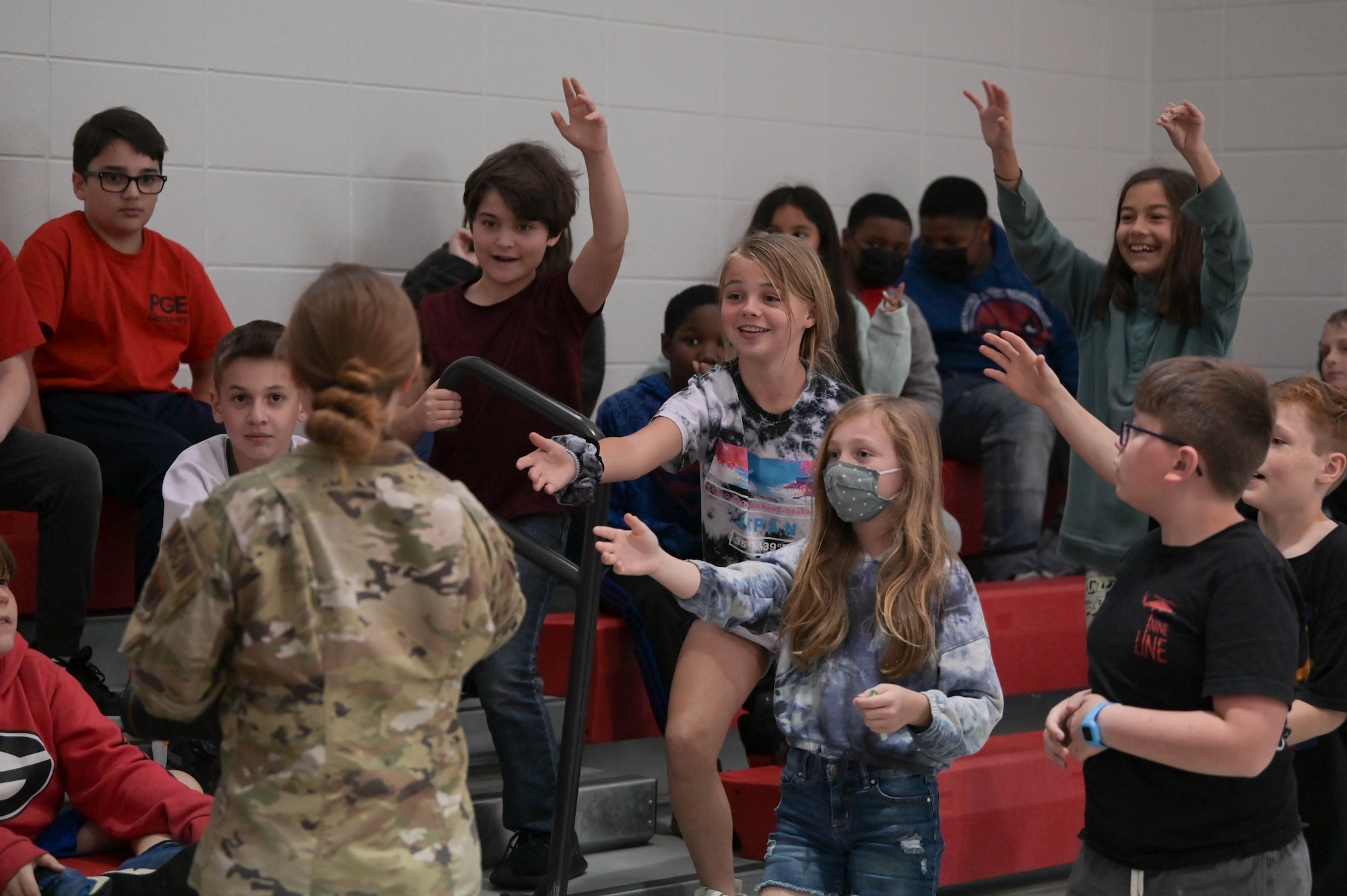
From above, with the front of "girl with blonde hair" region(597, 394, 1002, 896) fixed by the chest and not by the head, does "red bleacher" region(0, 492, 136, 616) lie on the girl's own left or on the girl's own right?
on the girl's own right

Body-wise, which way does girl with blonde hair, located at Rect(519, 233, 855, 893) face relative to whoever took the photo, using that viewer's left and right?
facing the viewer and to the left of the viewer

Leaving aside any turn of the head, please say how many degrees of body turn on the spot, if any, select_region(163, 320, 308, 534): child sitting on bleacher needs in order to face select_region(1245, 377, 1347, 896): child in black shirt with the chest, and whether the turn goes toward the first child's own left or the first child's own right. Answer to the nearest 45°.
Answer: approximately 90° to the first child's own left

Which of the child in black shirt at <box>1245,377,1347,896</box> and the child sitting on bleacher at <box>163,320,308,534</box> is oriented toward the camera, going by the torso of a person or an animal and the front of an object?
the child sitting on bleacher at <box>163,320,308,534</box>

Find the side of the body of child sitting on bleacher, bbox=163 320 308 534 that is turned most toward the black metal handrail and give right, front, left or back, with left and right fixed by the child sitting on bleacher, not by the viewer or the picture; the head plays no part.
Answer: left

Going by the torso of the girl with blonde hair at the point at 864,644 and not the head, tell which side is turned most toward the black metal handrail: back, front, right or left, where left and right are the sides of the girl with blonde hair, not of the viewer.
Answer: right

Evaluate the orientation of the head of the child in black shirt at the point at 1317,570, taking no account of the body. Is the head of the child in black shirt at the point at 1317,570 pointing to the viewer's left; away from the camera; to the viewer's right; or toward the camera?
to the viewer's left

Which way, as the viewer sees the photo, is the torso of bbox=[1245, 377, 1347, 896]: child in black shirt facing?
to the viewer's left

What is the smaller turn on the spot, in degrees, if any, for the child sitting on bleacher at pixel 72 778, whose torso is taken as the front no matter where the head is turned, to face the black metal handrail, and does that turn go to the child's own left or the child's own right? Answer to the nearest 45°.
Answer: approximately 90° to the child's own left

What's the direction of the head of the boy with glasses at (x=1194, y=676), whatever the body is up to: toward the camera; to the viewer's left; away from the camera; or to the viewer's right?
to the viewer's left

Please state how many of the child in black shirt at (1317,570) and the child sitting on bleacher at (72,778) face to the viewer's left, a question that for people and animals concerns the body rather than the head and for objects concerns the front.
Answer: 1

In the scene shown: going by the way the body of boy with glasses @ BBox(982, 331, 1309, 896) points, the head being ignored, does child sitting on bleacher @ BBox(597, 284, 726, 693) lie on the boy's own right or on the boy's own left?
on the boy's own right

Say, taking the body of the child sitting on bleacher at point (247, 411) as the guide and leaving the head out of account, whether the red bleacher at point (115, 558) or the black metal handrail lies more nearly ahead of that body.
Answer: the black metal handrail

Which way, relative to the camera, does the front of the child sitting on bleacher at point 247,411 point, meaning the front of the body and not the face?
toward the camera

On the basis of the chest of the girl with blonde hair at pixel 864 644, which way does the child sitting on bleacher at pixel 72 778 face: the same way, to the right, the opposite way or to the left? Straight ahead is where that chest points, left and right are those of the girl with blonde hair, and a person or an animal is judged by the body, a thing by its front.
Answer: to the left
